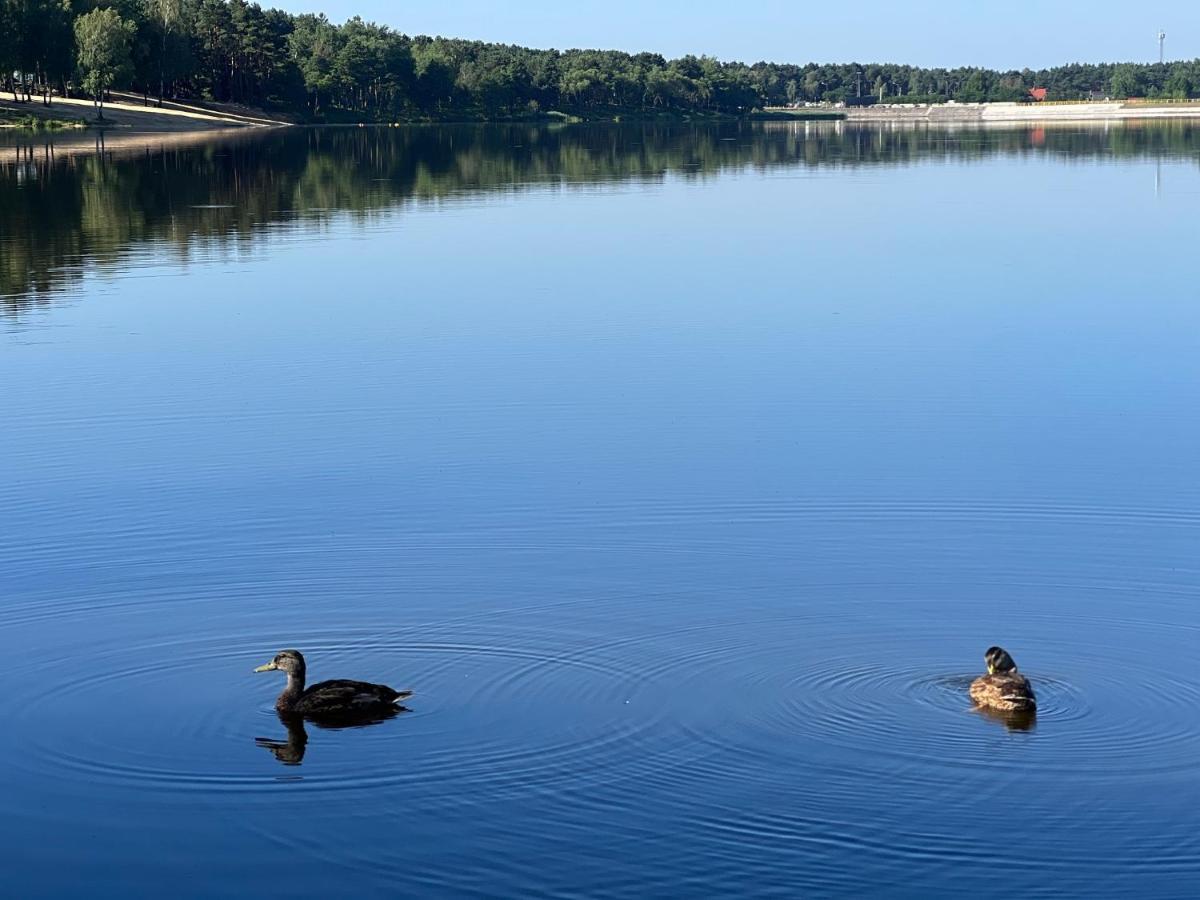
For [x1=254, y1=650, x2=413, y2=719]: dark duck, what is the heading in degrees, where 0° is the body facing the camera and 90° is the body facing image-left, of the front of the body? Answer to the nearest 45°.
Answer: approximately 90°

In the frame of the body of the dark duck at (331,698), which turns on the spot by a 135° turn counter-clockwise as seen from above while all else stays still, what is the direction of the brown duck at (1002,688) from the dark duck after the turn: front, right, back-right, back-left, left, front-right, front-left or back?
front-left
